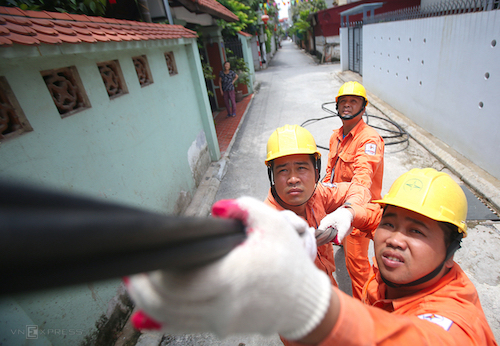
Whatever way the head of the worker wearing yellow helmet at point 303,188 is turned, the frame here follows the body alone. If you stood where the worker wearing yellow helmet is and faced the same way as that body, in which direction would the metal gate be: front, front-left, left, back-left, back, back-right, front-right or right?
back

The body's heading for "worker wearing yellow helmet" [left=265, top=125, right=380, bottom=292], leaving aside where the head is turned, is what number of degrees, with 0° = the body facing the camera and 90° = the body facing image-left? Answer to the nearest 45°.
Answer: approximately 0°

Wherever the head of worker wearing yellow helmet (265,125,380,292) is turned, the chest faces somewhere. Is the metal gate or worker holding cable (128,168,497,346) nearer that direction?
the worker holding cable

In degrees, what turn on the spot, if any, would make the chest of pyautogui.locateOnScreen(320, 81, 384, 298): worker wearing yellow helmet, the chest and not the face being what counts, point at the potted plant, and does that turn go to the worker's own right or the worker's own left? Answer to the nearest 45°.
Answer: approximately 90° to the worker's own right

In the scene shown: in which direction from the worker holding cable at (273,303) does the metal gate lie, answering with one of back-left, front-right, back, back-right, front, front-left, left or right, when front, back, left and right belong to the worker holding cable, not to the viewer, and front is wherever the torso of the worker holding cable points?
back-right

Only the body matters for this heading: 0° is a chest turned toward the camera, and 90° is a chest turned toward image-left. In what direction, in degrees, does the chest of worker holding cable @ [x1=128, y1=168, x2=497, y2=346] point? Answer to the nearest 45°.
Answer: approximately 45°

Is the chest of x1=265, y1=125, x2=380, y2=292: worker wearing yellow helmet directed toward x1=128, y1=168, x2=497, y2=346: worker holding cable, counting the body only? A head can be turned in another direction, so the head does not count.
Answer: yes

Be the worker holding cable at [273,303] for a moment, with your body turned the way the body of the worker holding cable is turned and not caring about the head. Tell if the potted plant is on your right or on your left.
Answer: on your right

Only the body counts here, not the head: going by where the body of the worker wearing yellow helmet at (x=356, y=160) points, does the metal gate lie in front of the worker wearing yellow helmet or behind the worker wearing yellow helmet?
behind

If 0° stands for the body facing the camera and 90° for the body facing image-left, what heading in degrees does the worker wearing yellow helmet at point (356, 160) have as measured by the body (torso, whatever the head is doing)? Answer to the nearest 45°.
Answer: approximately 45°

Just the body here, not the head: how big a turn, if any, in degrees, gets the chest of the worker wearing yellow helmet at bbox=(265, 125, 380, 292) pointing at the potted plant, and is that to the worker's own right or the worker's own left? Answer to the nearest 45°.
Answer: approximately 180°

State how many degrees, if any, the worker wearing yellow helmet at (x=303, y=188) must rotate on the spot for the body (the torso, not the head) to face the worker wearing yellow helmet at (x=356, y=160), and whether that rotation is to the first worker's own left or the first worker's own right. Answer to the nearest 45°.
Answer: approximately 135° to the first worker's own left
